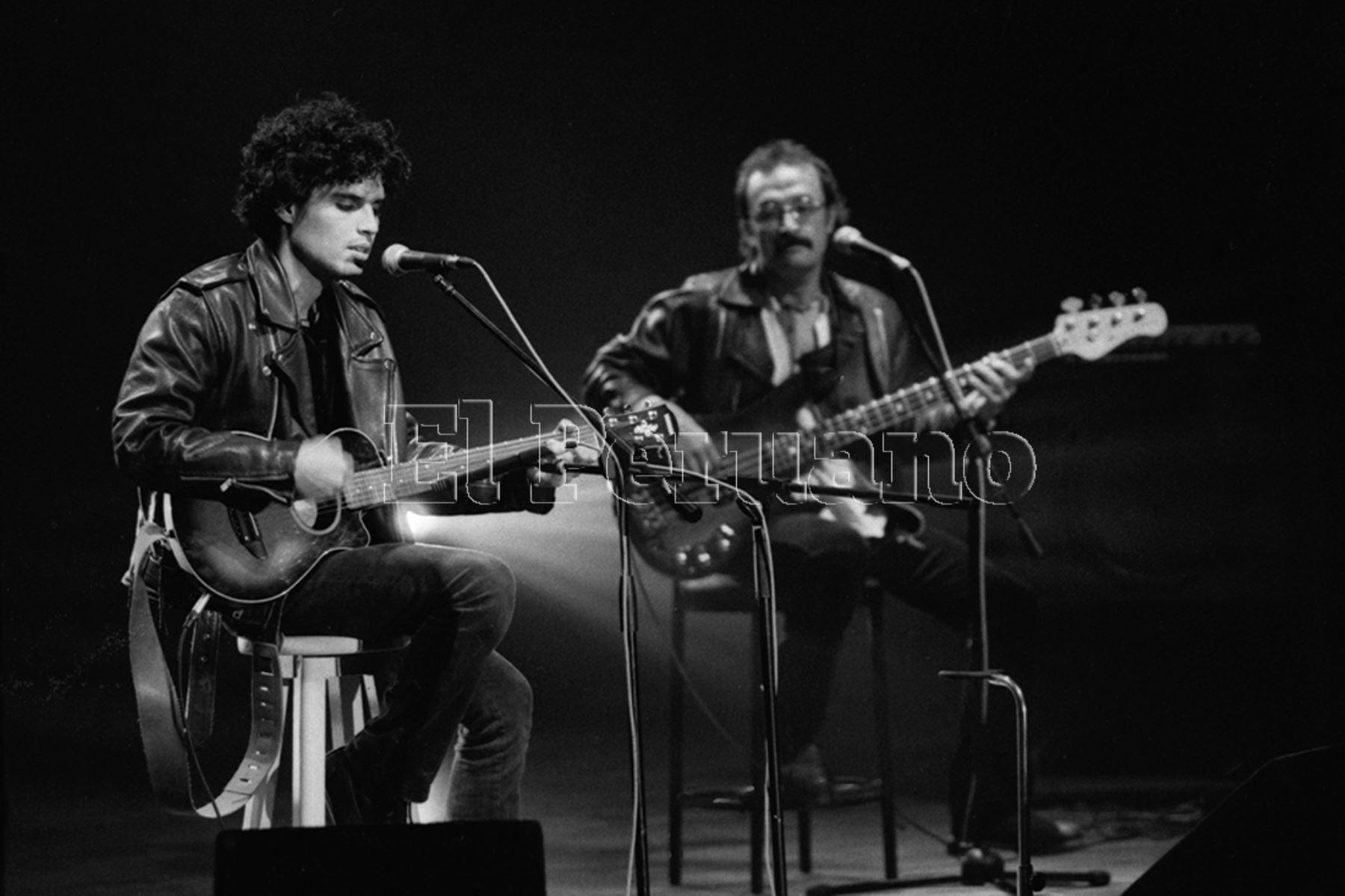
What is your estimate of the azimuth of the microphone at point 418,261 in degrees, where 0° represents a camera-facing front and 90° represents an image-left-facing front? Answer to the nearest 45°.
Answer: approximately 90°

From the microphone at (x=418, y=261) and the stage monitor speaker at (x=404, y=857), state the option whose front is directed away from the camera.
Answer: the stage monitor speaker

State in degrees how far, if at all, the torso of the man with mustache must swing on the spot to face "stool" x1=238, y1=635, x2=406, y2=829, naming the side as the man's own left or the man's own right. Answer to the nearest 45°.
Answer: approximately 45° to the man's own right

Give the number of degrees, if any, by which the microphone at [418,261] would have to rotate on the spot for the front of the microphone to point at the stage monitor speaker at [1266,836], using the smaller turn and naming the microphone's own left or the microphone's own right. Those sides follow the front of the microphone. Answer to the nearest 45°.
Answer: approximately 180°

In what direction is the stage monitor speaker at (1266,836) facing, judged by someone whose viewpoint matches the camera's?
facing to the left of the viewer

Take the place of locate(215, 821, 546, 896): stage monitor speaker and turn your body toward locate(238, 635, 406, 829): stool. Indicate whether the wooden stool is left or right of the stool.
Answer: right

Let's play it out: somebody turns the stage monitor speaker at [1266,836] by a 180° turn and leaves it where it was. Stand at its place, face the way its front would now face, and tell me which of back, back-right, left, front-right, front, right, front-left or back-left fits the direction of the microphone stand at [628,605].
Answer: back-right

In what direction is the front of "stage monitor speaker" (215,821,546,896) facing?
away from the camera

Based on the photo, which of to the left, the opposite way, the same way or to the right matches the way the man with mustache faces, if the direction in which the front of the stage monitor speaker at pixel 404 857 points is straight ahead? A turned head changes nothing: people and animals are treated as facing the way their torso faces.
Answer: the opposite way

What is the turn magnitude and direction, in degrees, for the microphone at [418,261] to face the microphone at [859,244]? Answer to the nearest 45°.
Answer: approximately 135° to its right

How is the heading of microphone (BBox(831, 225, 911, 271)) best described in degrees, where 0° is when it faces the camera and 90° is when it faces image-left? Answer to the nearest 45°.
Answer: approximately 90°
